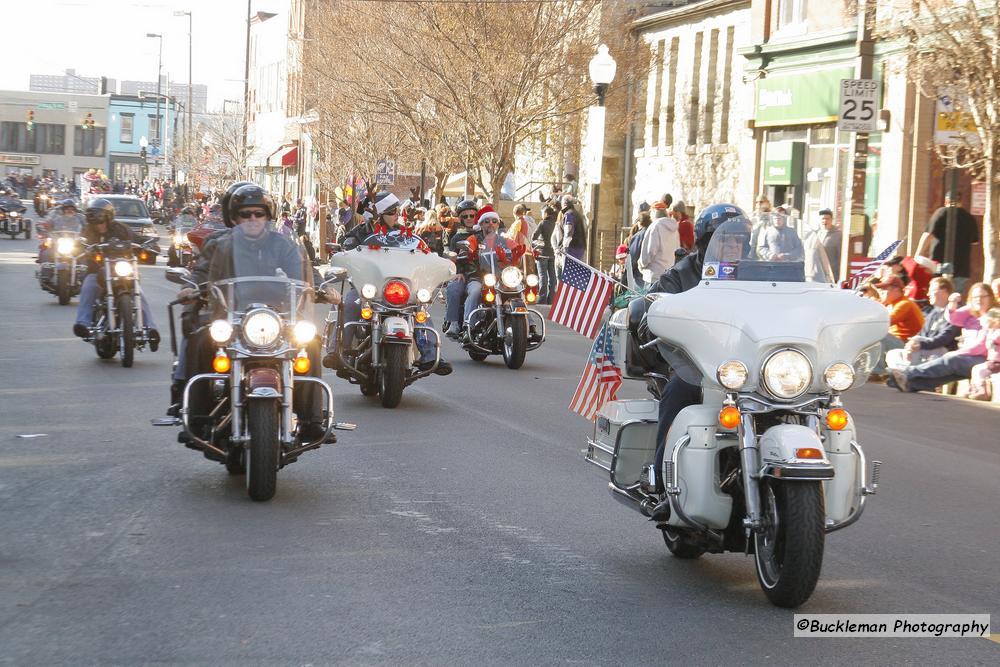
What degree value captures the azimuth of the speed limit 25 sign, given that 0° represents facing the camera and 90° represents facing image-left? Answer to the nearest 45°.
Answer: approximately 0°

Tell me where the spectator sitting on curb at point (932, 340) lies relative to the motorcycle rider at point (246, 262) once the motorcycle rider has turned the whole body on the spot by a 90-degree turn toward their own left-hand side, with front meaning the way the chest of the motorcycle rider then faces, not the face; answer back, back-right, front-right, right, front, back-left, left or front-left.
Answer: front-left

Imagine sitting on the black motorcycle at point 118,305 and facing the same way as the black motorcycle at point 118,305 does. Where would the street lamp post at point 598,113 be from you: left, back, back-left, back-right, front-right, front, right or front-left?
back-left

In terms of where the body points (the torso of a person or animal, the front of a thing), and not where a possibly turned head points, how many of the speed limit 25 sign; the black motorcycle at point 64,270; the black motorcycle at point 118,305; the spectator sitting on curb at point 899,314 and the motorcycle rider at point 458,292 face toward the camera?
4

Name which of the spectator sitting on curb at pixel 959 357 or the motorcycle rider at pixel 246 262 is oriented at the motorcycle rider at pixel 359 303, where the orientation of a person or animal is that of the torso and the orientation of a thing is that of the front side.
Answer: the spectator sitting on curb

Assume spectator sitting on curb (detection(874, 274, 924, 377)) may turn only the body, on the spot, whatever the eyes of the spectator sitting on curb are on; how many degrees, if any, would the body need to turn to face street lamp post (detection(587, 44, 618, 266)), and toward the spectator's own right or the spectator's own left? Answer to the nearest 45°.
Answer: approximately 45° to the spectator's own right

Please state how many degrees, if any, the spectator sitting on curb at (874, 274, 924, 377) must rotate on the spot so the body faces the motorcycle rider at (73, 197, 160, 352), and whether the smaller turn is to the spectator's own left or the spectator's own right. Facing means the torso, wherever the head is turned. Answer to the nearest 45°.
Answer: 0° — they already face them

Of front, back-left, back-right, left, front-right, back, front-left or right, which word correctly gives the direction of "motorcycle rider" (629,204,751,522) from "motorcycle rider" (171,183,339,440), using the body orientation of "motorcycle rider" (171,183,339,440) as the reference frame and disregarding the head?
front-left

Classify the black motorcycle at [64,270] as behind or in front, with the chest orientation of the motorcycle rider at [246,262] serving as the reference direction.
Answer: behind

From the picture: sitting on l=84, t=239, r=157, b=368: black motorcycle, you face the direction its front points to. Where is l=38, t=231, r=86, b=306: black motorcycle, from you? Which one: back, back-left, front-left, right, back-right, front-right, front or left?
back

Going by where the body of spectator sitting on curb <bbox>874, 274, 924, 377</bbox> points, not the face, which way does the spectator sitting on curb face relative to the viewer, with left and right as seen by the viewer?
facing to the left of the viewer

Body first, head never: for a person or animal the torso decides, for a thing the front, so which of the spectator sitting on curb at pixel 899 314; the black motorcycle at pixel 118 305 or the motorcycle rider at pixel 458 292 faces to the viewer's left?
the spectator sitting on curb
